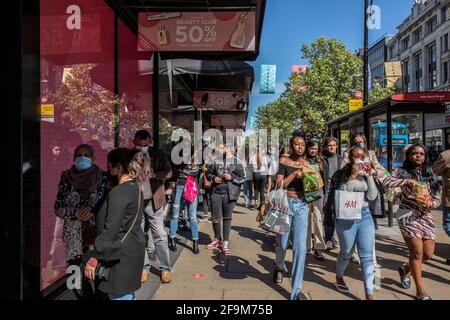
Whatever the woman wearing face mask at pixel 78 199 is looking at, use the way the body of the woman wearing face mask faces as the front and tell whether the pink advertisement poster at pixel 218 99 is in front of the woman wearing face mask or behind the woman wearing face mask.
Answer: behind

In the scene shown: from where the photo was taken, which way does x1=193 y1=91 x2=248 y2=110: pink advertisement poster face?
toward the camera

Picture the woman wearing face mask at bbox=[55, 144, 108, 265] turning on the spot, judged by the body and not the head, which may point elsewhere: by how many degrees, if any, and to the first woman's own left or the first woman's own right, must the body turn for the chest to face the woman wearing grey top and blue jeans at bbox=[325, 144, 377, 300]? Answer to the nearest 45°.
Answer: approximately 90° to the first woman's own left

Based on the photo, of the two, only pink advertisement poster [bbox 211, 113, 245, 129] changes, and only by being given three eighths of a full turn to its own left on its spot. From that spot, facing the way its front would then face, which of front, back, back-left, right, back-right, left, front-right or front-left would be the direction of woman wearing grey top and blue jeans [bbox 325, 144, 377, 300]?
back-right

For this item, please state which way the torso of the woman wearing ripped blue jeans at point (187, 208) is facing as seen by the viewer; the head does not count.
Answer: toward the camera

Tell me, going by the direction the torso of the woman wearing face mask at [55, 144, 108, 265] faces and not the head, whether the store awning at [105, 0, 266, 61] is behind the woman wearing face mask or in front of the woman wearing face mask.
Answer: behind

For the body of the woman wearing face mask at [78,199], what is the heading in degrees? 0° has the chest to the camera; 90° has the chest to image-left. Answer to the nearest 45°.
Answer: approximately 0°
